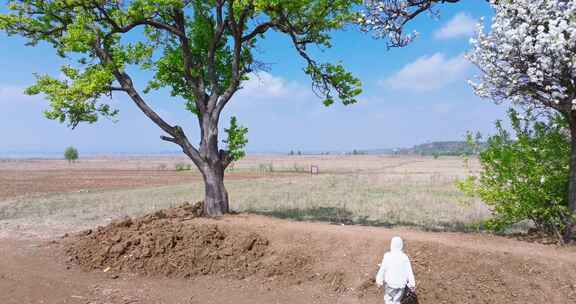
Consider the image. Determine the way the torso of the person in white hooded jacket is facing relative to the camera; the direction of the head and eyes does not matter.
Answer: away from the camera

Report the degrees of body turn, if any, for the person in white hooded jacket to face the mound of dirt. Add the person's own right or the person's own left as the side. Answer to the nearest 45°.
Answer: approximately 45° to the person's own left

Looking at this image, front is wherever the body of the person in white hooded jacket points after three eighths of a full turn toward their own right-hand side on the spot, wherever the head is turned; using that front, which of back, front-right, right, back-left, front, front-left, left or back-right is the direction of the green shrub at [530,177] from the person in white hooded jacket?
left
